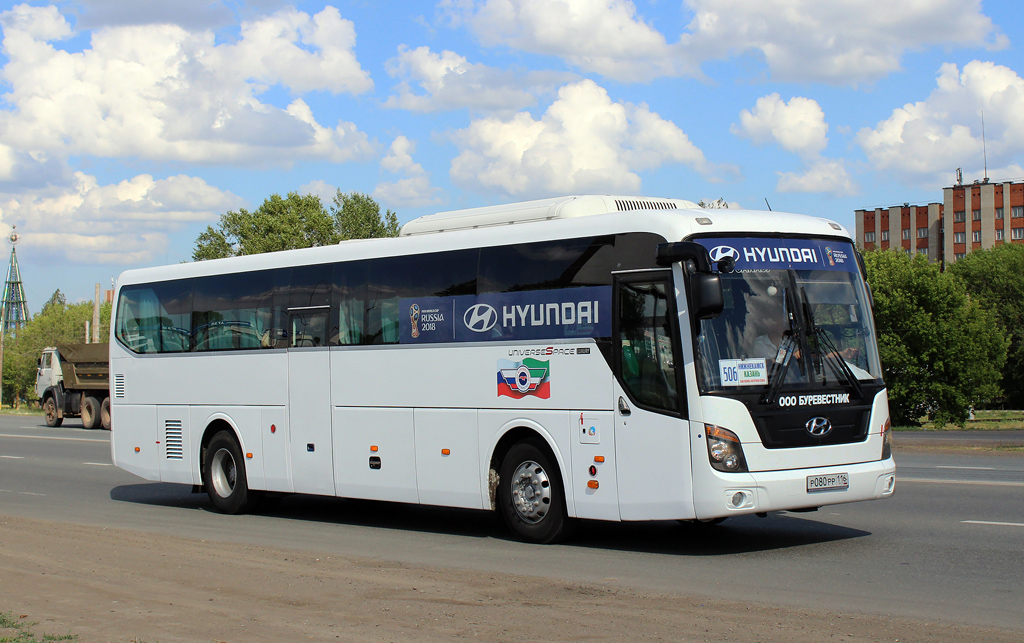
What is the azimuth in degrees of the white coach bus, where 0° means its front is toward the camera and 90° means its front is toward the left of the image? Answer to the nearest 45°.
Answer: approximately 315°
